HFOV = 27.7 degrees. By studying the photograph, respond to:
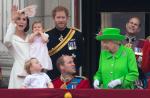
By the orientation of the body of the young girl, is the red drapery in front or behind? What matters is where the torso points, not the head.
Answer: in front

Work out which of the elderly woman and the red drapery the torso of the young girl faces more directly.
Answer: the red drapery

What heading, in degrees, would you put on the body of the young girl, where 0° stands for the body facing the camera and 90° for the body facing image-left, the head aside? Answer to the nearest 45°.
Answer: approximately 0°

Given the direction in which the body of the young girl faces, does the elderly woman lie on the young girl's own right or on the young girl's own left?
on the young girl's own left
